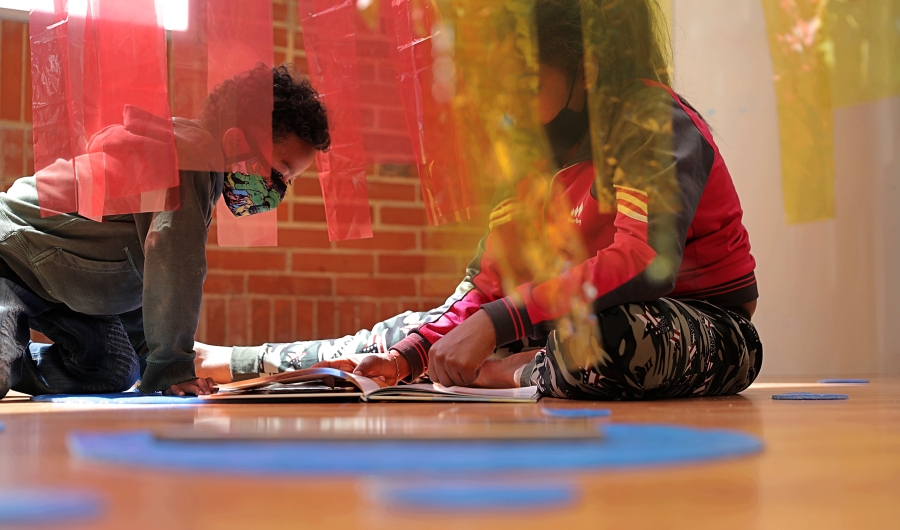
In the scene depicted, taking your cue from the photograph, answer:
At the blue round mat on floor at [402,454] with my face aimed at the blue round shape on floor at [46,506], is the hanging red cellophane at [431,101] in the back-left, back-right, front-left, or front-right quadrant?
back-right

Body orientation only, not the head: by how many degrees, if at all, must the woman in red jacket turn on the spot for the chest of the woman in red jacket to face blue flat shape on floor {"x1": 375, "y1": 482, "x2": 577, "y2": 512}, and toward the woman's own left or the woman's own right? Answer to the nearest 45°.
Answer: approximately 90° to the woman's own left

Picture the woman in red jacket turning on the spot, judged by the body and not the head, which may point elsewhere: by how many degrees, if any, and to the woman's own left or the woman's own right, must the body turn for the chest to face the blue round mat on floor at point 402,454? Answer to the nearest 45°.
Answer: approximately 90° to the woman's own left

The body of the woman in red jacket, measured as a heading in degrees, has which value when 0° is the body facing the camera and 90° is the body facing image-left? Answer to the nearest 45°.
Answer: approximately 90°
